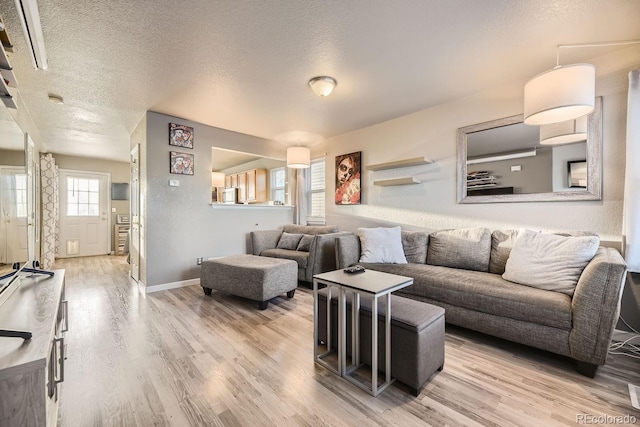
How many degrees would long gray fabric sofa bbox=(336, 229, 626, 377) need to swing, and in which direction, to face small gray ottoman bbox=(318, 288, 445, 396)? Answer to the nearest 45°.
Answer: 0° — it already faces it

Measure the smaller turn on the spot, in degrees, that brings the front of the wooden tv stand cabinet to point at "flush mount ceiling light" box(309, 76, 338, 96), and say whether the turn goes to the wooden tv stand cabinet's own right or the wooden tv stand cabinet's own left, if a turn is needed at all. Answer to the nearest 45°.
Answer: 0° — it already faces it

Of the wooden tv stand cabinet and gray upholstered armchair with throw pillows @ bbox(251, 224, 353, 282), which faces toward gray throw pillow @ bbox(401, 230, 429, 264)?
the wooden tv stand cabinet

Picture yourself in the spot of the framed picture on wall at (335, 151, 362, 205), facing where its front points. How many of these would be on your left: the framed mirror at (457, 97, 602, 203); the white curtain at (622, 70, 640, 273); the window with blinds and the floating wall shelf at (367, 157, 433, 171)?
3

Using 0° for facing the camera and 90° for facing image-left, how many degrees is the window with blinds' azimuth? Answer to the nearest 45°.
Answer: approximately 45°

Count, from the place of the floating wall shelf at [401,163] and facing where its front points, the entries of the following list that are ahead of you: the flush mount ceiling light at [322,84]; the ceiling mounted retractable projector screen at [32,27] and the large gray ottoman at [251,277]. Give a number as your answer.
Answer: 3

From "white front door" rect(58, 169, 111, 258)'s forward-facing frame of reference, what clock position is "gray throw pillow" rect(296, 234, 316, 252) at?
The gray throw pillow is roughly at 11 o'clock from the white front door.

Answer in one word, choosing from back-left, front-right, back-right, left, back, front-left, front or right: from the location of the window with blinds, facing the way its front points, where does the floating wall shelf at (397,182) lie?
left

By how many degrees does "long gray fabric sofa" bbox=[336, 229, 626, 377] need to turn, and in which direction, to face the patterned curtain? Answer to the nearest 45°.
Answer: approximately 45° to its right

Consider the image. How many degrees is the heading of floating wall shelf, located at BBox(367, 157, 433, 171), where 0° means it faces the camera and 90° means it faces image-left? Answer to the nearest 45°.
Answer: approximately 45°

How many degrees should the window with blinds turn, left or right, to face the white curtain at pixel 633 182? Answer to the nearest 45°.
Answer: approximately 90° to its left

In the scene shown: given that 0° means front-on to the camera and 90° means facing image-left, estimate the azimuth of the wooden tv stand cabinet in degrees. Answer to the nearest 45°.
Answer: approximately 270°
